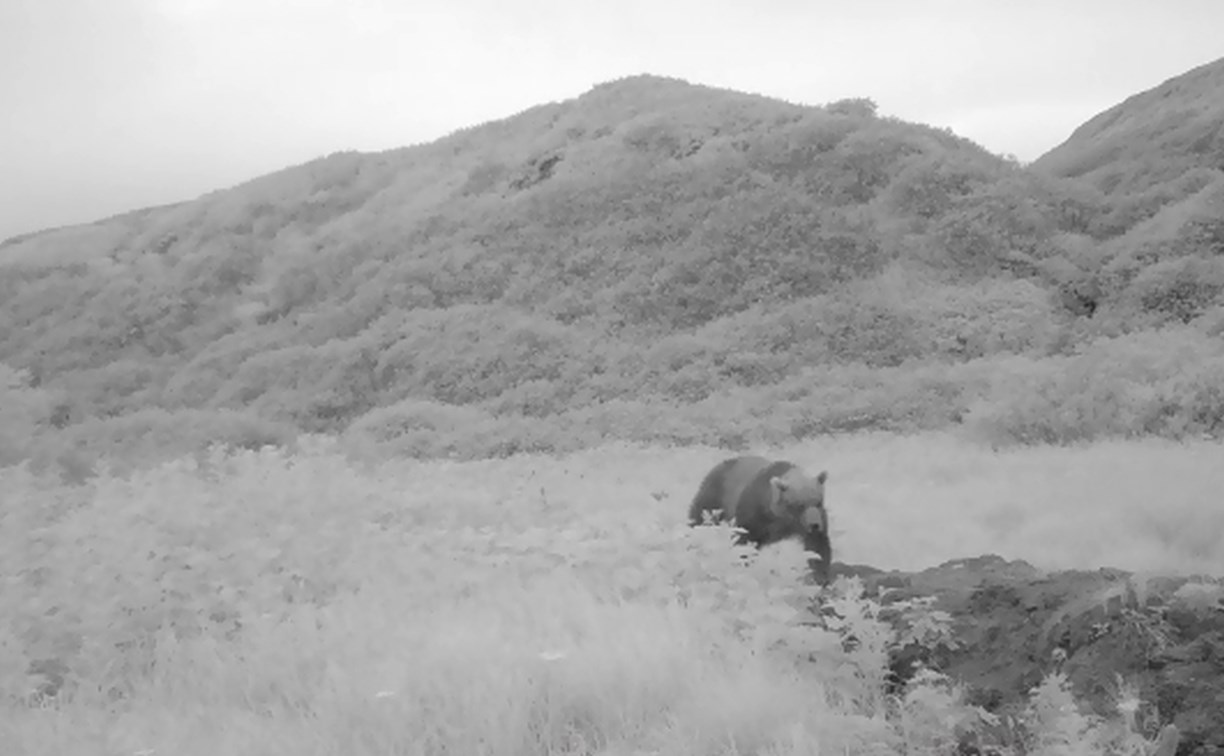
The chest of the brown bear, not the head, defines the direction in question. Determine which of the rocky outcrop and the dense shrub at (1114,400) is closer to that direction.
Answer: the rocky outcrop

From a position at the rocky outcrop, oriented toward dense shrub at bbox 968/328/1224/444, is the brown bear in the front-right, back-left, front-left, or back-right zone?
front-left

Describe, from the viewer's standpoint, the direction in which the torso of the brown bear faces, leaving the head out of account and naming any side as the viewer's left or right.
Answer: facing the viewer and to the right of the viewer

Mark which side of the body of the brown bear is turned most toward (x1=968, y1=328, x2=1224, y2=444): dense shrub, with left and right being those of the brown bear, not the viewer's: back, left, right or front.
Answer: left

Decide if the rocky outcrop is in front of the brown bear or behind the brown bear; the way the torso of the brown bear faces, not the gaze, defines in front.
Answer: in front

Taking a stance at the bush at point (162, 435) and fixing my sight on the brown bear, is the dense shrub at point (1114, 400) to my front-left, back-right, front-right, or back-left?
front-left

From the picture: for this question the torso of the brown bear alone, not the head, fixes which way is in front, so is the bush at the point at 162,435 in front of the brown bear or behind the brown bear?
behind
